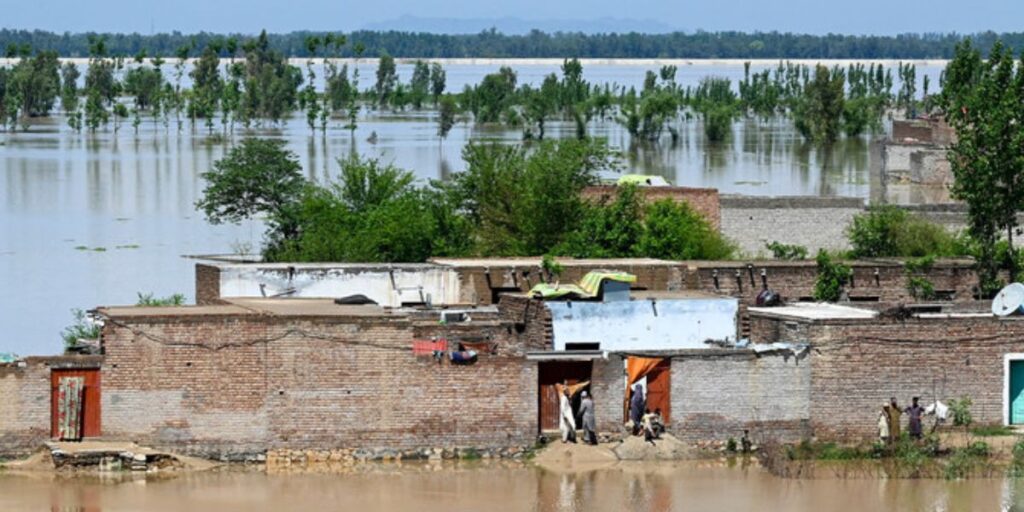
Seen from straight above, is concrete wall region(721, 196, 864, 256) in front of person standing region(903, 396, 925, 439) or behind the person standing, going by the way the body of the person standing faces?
behind

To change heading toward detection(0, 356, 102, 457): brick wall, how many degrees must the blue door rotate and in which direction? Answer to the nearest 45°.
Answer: approximately 45° to its right

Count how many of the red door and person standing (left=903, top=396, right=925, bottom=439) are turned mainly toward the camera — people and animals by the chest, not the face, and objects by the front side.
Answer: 2

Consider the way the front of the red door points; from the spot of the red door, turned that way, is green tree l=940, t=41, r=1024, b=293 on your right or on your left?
on your left

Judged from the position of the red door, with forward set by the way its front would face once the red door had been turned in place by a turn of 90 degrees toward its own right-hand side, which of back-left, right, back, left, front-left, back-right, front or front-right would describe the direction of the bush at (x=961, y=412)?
back

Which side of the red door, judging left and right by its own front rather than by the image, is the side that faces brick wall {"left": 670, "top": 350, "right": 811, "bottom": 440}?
left

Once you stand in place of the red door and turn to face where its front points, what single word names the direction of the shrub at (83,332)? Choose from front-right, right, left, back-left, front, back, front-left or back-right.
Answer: back

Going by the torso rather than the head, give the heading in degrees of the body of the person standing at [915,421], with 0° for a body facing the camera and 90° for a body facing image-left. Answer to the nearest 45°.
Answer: approximately 0°

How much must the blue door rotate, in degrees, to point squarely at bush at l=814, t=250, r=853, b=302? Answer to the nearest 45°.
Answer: approximately 135° to its right

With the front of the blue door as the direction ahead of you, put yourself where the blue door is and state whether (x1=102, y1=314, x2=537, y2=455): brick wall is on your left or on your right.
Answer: on your right

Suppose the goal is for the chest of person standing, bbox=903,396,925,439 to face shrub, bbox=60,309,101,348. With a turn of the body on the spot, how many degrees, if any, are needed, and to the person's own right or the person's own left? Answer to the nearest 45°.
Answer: approximately 90° to the person's own right

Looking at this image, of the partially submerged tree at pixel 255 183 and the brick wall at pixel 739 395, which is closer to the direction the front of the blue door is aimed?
the brick wall
